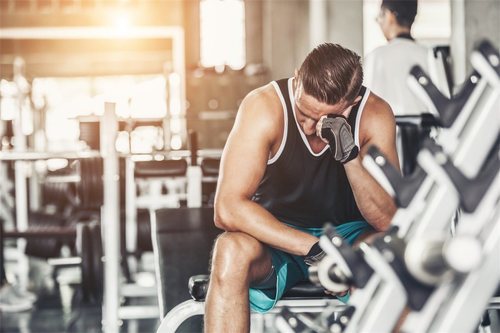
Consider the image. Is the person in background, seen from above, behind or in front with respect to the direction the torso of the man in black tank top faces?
behind

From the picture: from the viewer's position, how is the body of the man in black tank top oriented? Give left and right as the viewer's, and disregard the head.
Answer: facing the viewer

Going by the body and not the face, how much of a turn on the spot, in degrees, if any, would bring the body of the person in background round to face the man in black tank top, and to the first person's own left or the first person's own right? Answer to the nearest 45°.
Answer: approximately 135° to the first person's own left

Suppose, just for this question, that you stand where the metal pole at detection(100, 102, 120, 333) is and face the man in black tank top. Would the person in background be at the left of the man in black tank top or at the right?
left

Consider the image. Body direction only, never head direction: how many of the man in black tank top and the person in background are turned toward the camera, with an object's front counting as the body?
1

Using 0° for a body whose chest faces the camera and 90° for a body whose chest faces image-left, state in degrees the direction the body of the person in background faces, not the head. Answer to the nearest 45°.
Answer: approximately 135°

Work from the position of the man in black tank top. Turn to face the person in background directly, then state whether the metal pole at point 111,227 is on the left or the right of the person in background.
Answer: left

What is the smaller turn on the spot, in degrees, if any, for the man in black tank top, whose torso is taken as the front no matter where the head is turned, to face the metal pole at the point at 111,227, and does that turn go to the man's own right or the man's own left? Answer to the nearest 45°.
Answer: approximately 135° to the man's own right
